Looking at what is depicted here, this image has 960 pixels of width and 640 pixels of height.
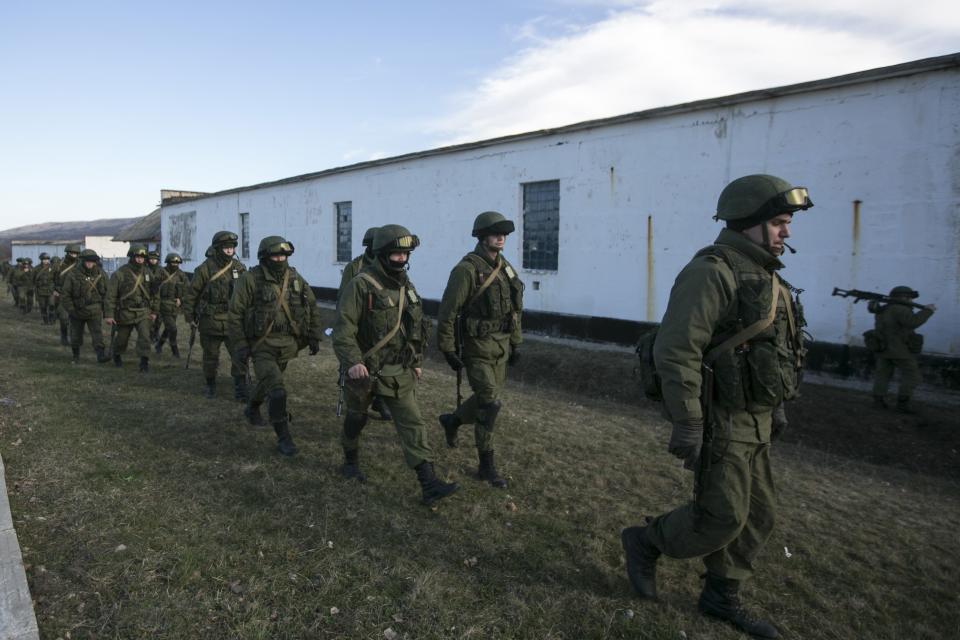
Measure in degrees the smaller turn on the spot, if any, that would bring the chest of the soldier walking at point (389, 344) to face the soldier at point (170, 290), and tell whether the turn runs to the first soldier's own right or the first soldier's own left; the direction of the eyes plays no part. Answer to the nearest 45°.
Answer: approximately 180°

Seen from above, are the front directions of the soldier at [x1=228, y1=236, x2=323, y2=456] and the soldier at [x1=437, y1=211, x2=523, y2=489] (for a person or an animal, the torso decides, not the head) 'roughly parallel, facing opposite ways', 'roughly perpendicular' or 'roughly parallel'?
roughly parallel

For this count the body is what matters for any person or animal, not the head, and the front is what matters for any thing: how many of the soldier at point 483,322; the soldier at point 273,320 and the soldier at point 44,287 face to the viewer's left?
0

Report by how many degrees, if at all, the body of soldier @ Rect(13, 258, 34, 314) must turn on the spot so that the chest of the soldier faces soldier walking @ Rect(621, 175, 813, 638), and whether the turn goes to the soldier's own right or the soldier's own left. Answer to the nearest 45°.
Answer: approximately 45° to the soldier's own right

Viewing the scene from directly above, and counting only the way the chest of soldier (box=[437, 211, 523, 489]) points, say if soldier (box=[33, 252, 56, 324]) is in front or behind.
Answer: behind

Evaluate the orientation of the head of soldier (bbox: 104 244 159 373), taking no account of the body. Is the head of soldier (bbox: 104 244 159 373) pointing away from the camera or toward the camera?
toward the camera

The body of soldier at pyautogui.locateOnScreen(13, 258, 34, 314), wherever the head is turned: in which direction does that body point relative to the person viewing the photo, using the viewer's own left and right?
facing the viewer and to the right of the viewer

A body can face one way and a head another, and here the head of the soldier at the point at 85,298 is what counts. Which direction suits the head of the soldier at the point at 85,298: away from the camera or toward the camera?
toward the camera

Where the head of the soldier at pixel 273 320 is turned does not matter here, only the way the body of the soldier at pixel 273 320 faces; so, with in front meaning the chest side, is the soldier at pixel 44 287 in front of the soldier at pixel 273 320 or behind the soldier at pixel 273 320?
behind

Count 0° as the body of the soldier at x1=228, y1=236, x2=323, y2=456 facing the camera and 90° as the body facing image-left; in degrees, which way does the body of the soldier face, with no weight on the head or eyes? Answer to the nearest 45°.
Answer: approximately 315°

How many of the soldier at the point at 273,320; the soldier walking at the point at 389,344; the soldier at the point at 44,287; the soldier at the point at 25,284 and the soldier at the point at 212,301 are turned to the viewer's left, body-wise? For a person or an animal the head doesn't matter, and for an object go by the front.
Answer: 0

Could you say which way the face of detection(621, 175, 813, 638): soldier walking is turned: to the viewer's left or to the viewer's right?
to the viewer's right

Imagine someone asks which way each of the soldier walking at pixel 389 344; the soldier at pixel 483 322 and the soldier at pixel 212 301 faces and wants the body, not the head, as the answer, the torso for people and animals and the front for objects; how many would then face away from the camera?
0

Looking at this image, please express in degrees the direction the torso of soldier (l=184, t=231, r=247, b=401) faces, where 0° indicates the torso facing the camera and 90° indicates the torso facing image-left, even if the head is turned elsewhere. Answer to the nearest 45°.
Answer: approximately 315°
